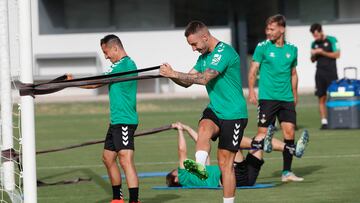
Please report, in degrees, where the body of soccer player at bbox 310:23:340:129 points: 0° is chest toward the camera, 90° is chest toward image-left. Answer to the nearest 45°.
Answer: approximately 45°

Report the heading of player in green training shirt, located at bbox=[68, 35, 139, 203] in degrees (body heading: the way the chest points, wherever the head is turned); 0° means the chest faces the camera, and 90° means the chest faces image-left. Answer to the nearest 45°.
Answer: approximately 90°

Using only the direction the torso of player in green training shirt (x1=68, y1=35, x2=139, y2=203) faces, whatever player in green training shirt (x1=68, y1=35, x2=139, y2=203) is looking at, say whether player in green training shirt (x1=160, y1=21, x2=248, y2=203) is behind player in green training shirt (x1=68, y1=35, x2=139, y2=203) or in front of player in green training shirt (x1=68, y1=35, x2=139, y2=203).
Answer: behind

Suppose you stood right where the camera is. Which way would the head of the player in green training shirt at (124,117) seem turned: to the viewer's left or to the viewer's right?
to the viewer's left
